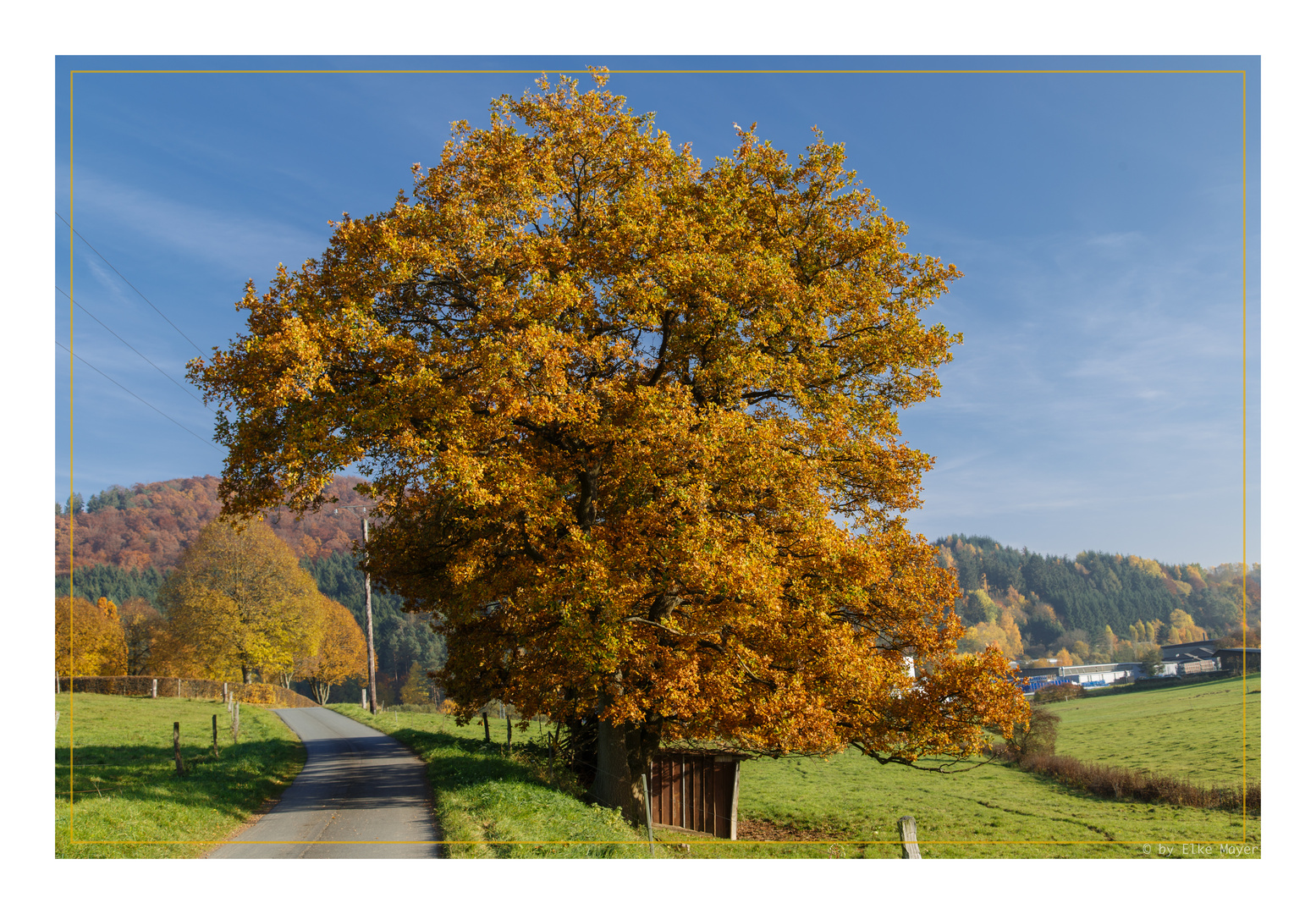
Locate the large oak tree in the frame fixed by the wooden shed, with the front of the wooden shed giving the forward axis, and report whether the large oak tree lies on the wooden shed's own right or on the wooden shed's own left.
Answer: on the wooden shed's own right
